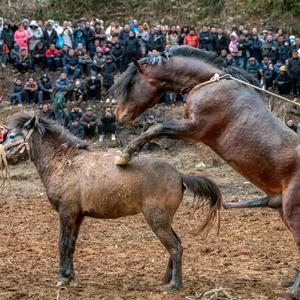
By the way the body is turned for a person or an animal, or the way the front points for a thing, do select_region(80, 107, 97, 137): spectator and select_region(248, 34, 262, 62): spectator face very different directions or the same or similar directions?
same or similar directions

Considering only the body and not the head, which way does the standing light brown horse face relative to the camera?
to the viewer's left

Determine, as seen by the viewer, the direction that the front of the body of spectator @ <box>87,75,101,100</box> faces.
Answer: toward the camera

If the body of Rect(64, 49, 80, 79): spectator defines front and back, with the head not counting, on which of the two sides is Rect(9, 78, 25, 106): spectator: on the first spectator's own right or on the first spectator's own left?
on the first spectator's own right

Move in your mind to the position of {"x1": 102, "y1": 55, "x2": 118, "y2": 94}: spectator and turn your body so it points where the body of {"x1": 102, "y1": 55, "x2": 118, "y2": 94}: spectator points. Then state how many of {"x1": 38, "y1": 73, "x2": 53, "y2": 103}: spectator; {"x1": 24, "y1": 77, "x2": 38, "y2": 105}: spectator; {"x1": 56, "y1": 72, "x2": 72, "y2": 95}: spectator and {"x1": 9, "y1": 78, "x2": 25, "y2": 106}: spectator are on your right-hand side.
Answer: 4

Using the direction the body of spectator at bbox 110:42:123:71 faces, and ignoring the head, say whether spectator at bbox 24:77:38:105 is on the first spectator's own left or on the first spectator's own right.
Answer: on the first spectator's own right

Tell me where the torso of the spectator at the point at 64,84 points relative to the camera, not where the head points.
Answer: toward the camera

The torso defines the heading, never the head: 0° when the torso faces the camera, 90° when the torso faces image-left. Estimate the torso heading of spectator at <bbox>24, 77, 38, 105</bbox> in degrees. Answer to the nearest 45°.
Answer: approximately 0°

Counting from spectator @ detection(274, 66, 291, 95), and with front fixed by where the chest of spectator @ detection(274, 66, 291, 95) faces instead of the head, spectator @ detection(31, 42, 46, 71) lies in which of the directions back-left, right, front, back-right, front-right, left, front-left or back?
right

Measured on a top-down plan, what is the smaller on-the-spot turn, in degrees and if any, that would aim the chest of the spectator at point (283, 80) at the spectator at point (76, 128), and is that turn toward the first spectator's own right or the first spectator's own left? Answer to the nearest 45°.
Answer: approximately 45° to the first spectator's own right

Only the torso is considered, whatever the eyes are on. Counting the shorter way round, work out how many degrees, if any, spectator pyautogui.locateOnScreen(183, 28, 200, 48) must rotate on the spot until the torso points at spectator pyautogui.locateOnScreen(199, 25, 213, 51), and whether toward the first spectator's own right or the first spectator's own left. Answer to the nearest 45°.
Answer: approximately 45° to the first spectator's own left

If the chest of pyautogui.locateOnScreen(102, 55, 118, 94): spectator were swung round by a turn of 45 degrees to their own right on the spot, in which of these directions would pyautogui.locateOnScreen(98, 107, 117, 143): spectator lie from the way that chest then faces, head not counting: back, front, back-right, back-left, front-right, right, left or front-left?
front-left

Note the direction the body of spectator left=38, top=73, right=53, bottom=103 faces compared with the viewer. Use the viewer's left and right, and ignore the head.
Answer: facing the viewer

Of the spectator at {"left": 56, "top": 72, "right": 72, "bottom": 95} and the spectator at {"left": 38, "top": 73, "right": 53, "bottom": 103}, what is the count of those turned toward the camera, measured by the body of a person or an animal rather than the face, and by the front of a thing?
2

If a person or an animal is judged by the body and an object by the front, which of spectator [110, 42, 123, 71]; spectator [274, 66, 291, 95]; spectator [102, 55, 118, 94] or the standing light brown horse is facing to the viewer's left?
the standing light brown horse

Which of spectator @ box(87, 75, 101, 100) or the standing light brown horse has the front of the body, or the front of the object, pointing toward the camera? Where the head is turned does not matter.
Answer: the spectator

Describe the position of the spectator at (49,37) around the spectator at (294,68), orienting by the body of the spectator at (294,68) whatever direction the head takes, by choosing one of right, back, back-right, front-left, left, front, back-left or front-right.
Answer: right
